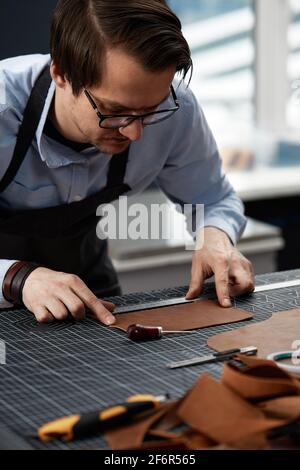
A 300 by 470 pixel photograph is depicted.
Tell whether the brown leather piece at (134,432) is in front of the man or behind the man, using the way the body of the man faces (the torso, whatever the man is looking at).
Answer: in front

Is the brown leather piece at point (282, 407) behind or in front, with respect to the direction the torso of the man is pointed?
in front

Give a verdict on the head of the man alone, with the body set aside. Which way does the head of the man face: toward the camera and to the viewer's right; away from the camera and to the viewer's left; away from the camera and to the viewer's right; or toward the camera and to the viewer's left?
toward the camera and to the viewer's right

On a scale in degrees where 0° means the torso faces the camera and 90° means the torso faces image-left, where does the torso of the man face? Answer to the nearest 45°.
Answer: approximately 315°
